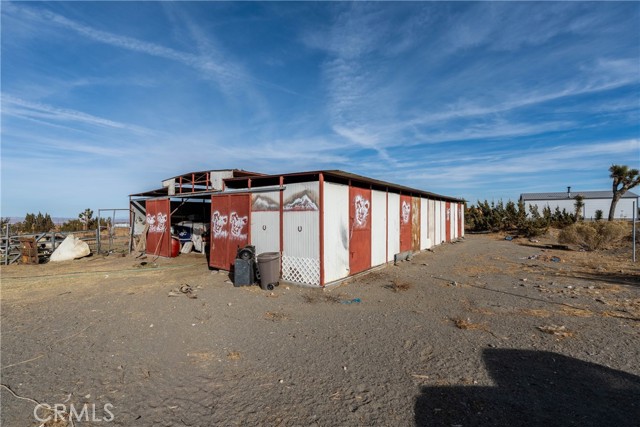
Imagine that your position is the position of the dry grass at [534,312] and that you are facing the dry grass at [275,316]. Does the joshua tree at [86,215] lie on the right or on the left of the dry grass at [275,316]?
right

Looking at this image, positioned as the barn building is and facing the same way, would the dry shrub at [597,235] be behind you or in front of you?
behind

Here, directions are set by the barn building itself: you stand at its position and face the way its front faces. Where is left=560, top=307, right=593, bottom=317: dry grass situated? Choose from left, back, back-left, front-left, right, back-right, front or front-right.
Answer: left

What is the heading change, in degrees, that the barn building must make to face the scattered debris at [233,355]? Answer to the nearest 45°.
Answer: approximately 45° to its left

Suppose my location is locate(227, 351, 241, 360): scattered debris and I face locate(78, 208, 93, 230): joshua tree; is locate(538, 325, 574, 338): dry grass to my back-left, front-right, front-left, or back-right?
back-right

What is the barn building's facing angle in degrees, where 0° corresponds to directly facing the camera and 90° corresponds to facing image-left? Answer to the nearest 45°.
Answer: approximately 45°

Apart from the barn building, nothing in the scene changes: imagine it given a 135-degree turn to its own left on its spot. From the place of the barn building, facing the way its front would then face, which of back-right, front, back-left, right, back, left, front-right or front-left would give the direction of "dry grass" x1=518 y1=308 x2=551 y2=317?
front-right
